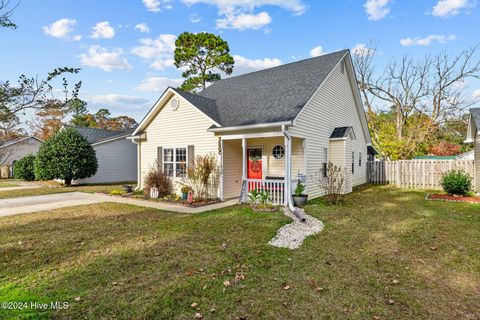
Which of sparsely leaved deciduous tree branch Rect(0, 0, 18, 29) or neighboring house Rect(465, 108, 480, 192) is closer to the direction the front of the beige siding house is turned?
the sparsely leaved deciduous tree branch

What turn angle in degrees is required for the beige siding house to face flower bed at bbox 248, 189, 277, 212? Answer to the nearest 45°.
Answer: approximately 45° to its left

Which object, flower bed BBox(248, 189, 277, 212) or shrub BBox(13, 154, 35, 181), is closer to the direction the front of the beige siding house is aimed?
the flower bed

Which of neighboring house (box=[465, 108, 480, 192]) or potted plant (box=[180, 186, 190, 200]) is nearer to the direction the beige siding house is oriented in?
the potted plant

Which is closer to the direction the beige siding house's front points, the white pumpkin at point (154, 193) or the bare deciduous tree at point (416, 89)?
the white pumpkin

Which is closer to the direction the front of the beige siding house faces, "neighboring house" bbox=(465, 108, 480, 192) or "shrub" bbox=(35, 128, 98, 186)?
the shrub

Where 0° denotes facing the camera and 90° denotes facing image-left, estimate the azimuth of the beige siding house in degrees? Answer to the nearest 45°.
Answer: approximately 45°

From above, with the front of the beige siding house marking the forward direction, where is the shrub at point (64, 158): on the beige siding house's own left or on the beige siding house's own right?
on the beige siding house's own right
